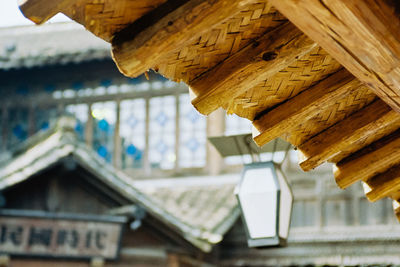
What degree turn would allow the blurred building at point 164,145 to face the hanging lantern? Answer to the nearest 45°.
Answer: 0° — it already faces it

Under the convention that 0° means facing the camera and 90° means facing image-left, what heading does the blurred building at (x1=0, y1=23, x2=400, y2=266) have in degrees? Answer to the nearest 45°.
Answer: approximately 0°
